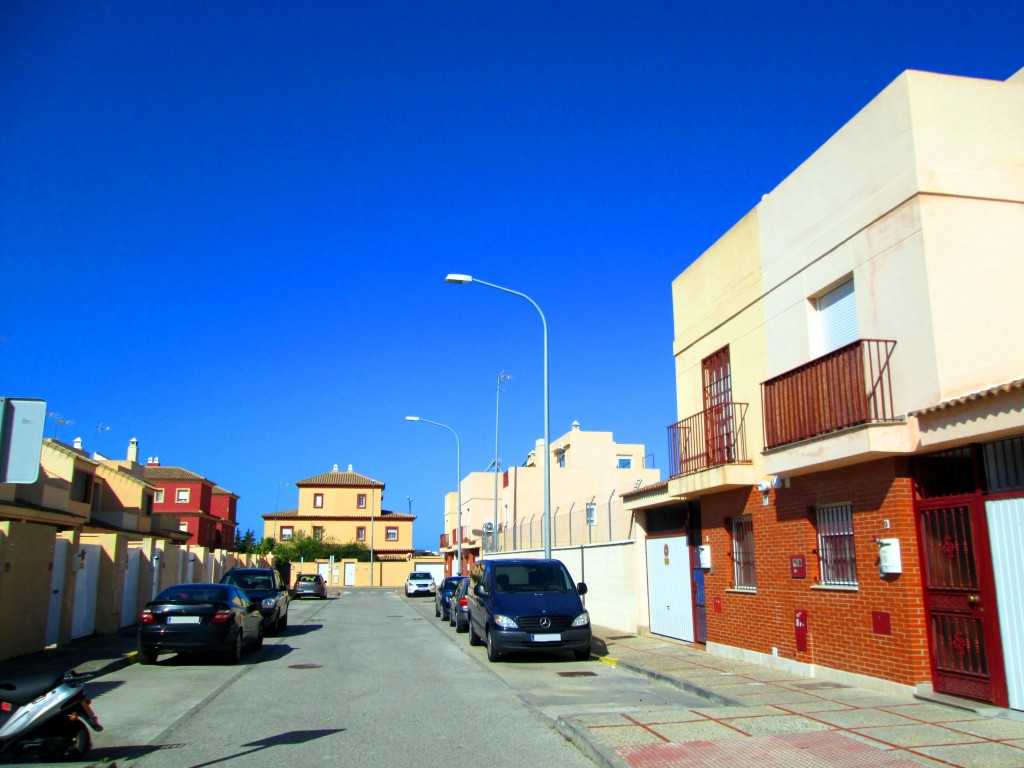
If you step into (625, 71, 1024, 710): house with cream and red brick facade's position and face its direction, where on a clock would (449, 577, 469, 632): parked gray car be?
The parked gray car is roughly at 3 o'clock from the house with cream and red brick facade.

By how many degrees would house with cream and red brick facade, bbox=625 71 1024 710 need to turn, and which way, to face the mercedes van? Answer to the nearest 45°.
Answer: approximately 90° to its right

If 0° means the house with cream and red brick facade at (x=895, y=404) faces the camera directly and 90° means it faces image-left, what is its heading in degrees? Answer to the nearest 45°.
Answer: approximately 45°

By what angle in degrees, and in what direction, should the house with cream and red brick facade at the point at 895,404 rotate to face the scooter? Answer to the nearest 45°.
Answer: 0° — it already faces it
